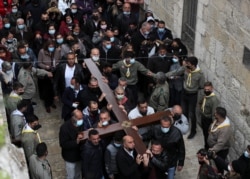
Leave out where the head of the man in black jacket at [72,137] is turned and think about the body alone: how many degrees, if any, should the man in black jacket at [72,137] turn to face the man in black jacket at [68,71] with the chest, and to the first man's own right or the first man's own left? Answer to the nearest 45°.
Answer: approximately 135° to the first man's own left

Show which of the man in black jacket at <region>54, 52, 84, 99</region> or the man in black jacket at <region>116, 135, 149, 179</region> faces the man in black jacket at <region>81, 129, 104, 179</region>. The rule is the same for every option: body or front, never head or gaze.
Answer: the man in black jacket at <region>54, 52, 84, 99</region>

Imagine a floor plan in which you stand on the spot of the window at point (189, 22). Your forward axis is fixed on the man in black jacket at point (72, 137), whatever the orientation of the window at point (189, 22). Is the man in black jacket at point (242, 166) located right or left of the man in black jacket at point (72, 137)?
left

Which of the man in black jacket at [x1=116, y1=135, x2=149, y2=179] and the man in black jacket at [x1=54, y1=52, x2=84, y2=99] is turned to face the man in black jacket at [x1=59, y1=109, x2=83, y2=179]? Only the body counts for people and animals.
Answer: the man in black jacket at [x1=54, y1=52, x2=84, y2=99]

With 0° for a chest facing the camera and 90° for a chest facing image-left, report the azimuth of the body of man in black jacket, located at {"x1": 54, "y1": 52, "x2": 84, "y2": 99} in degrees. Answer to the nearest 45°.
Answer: approximately 0°
